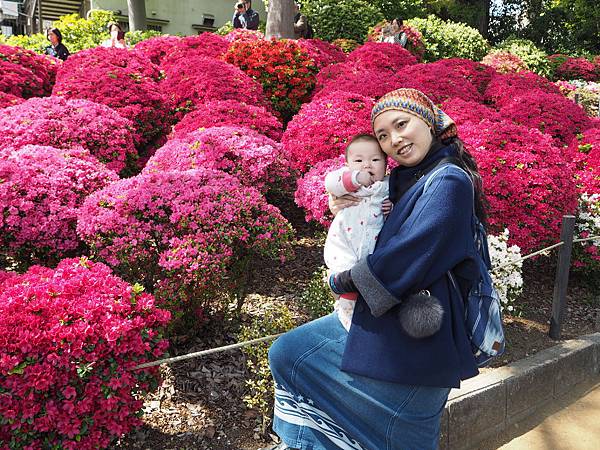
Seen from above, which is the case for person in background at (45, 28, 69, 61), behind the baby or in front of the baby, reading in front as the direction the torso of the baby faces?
behind

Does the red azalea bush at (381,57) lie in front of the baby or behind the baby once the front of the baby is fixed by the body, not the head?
behind

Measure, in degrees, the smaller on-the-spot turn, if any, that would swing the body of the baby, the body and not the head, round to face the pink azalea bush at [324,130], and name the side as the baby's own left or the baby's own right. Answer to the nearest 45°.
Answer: approximately 180°

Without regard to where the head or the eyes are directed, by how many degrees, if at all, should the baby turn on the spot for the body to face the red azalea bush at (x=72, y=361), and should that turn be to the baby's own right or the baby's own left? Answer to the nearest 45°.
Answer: approximately 90° to the baby's own right

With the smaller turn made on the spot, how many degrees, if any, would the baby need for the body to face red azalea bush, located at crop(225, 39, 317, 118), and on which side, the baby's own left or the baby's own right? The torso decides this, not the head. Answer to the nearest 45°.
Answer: approximately 180°

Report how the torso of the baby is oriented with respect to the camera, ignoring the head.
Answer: toward the camera

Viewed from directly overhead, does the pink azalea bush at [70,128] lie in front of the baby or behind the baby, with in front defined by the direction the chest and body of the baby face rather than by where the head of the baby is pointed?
behind

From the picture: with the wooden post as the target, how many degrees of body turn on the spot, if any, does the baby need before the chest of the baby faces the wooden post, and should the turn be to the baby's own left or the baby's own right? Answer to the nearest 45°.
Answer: approximately 135° to the baby's own left

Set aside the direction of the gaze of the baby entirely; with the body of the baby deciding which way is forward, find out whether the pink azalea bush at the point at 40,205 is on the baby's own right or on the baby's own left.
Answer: on the baby's own right

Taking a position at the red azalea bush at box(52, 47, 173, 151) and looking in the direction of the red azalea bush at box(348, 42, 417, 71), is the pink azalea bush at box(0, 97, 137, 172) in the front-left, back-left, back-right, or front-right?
back-right

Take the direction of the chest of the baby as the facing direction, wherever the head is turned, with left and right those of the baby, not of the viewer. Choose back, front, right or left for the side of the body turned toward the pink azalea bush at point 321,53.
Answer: back

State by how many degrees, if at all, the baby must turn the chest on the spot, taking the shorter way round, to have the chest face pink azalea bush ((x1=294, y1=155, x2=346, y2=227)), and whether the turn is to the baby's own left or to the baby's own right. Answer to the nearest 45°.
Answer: approximately 180°

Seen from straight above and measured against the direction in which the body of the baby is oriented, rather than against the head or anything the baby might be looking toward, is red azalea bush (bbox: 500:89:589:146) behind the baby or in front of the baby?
behind

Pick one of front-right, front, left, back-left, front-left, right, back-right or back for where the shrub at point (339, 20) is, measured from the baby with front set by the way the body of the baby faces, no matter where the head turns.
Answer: back
